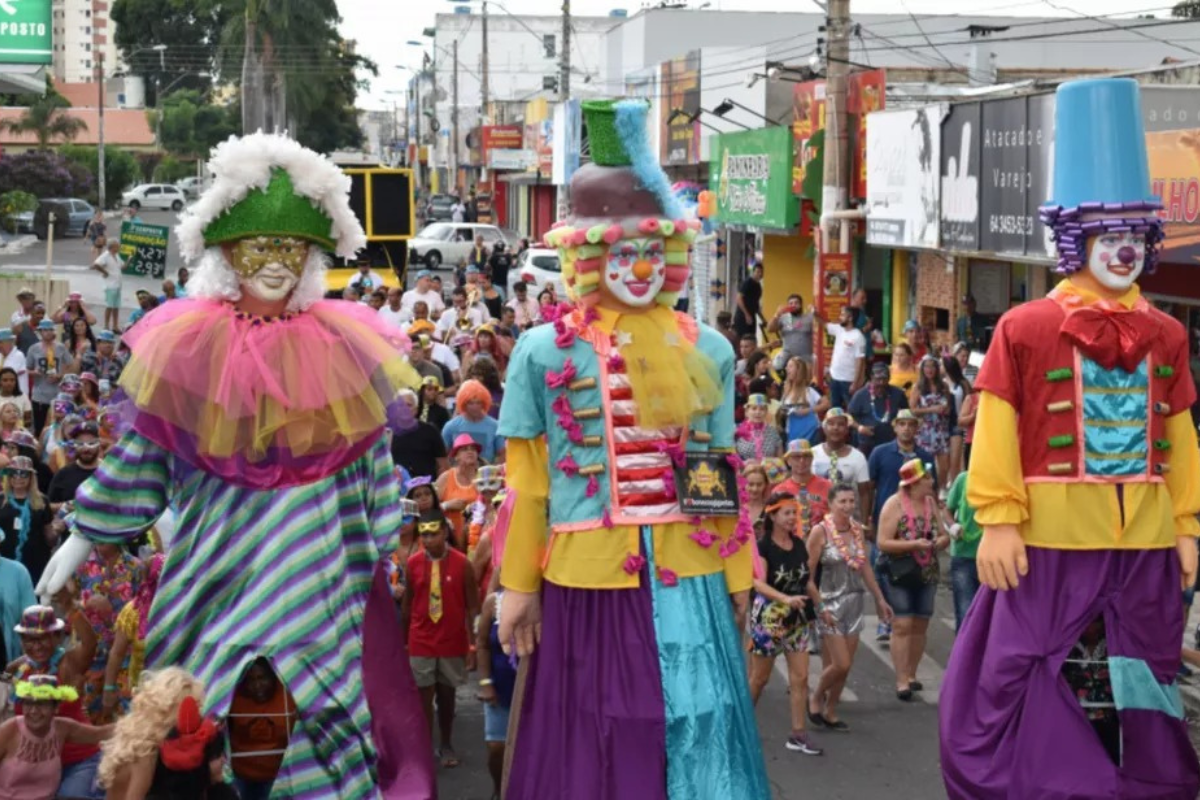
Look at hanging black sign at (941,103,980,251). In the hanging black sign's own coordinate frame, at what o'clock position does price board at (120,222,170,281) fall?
The price board is roughly at 2 o'clock from the hanging black sign.

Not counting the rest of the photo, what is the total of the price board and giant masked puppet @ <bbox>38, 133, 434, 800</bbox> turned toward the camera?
2

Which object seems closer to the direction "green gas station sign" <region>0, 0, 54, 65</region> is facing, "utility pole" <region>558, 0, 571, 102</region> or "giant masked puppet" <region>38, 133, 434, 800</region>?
the giant masked puppet

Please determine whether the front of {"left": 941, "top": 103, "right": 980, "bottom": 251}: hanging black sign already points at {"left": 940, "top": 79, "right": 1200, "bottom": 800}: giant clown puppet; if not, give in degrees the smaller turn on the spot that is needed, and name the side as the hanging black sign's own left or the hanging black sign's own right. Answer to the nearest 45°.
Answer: approximately 45° to the hanging black sign's own left

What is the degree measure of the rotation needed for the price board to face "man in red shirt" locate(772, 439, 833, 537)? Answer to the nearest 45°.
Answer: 0° — it already faces them

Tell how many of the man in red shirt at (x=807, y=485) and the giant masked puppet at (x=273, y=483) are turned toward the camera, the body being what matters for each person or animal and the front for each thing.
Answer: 2

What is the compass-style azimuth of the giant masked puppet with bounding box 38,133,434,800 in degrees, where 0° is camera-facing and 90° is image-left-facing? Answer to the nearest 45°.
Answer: approximately 0°

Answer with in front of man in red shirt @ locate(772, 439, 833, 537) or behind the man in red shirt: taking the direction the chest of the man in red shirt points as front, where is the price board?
behind

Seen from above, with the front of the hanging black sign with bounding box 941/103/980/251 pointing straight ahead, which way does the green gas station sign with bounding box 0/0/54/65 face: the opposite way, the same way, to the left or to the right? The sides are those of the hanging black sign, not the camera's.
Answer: to the left

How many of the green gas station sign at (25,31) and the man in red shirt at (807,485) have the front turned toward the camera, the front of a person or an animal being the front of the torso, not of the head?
2
